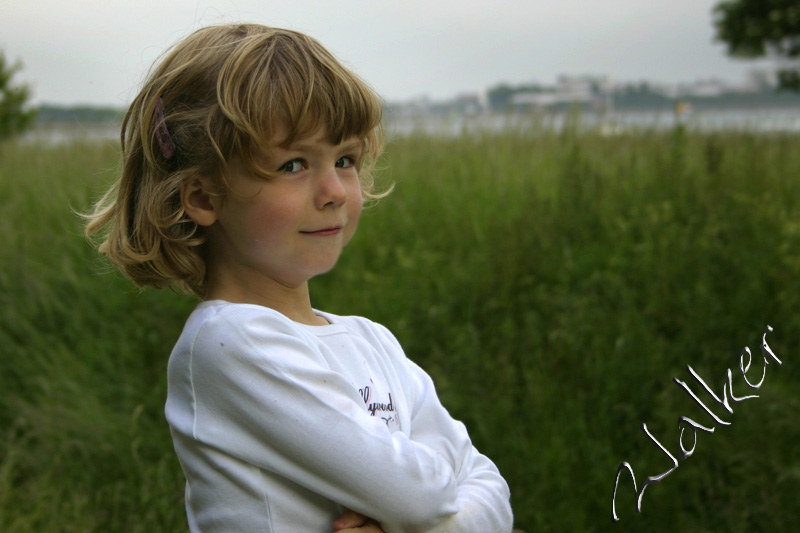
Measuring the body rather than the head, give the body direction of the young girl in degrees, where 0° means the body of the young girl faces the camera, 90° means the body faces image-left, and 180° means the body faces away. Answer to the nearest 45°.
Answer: approximately 315°

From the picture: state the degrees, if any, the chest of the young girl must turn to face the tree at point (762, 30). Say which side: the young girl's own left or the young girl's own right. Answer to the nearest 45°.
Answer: approximately 90° to the young girl's own left

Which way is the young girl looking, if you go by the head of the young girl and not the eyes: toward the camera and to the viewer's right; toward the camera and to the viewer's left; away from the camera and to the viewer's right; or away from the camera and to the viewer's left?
toward the camera and to the viewer's right
